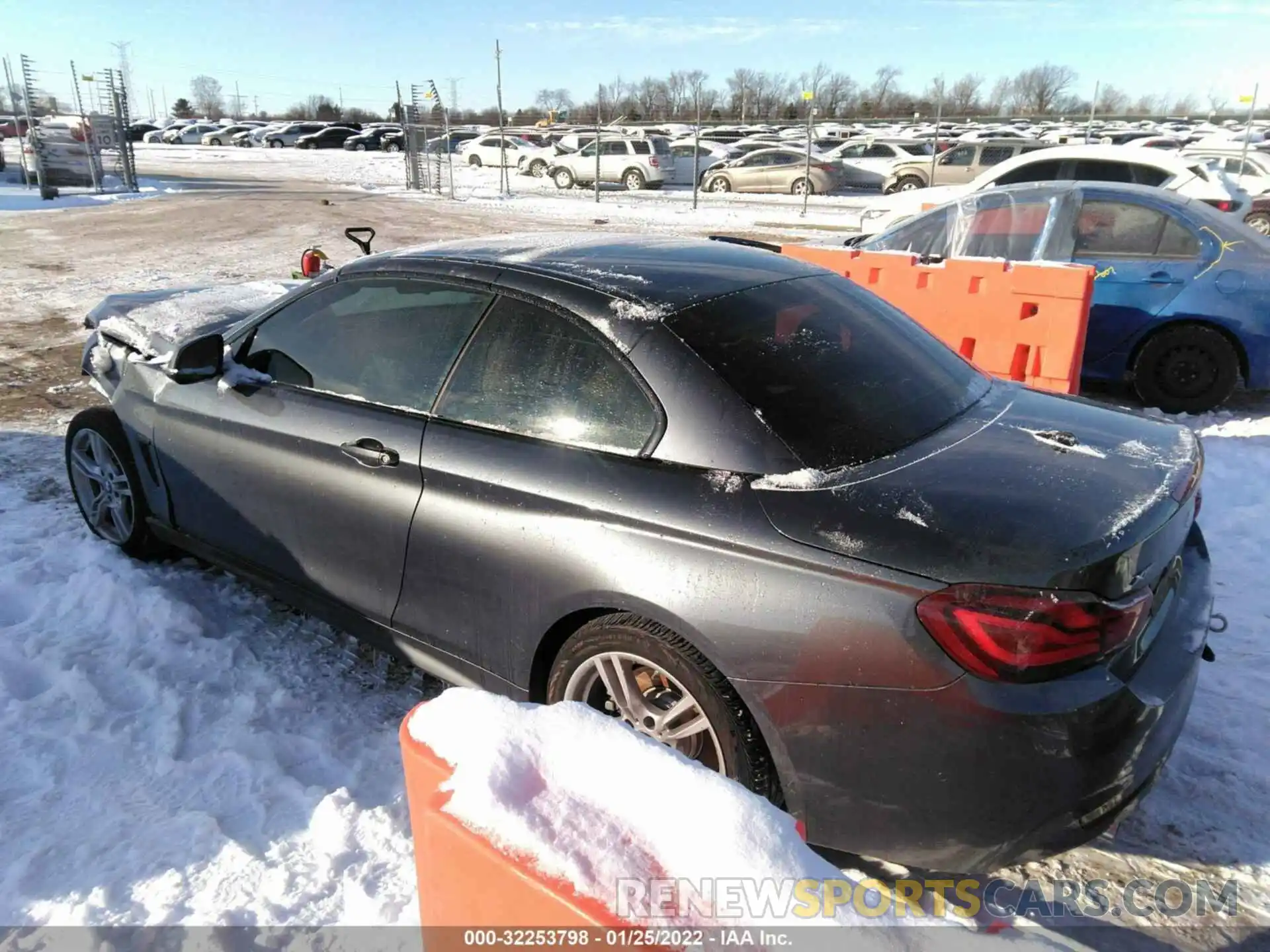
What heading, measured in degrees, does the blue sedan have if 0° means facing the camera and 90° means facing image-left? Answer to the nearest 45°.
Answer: approximately 90°

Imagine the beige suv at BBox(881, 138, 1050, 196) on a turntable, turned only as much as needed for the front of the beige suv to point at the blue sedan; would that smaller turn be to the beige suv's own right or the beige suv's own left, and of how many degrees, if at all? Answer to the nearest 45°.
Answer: approximately 90° to the beige suv's own left

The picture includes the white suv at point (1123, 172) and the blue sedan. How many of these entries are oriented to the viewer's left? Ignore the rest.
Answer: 2

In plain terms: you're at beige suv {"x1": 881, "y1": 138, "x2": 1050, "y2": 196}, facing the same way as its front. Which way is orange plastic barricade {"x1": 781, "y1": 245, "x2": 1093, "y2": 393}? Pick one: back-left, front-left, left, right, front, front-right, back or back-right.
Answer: left

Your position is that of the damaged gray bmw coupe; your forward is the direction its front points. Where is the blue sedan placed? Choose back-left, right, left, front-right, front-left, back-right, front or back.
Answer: right

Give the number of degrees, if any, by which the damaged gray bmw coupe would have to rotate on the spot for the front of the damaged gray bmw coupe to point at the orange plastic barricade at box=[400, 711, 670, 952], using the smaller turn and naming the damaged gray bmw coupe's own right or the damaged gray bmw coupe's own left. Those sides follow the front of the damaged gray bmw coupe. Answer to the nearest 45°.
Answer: approximately 90° to the damaged gray bmw coupe's own left

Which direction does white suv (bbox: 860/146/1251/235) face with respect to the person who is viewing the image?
facing to the left of the viewer

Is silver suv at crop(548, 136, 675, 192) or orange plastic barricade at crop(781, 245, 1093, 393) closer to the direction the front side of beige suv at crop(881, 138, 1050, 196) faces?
the silver suv

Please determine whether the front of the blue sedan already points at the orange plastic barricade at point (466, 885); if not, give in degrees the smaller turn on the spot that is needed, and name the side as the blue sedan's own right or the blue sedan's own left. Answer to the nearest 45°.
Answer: approximately 90° to the blue sedan's own left

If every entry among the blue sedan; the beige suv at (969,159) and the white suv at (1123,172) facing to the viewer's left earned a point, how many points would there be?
3

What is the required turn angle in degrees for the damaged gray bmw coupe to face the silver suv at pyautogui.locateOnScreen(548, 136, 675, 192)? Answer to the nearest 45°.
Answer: approximately 45° to its right

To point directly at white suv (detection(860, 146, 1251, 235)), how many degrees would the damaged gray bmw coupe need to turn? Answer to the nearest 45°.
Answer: approximately 90° to its right

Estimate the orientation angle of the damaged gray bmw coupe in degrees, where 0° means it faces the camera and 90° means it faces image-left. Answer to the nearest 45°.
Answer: approximately 135°

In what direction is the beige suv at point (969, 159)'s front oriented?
to the viewer's left
